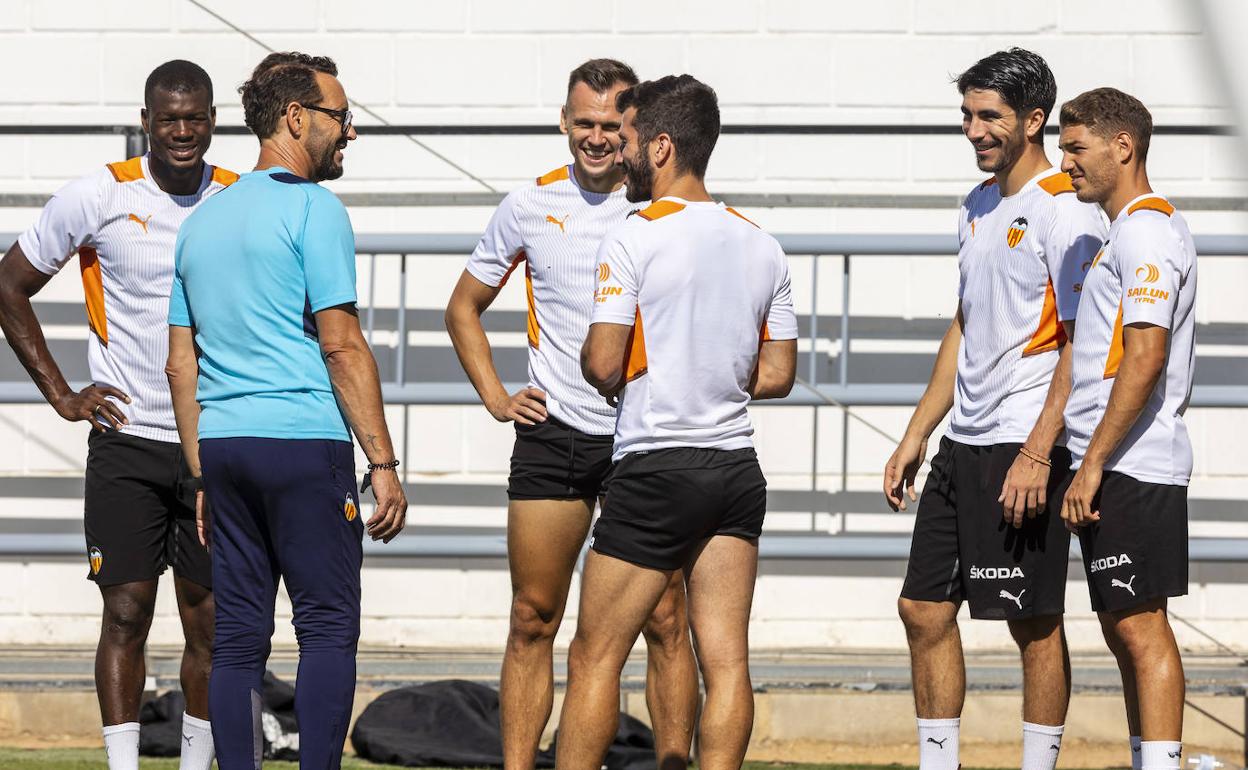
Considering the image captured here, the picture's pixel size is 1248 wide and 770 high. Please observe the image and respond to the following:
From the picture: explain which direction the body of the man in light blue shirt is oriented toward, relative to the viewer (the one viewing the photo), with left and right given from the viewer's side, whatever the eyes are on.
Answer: facing away from the viewer and to the right of the viewer
